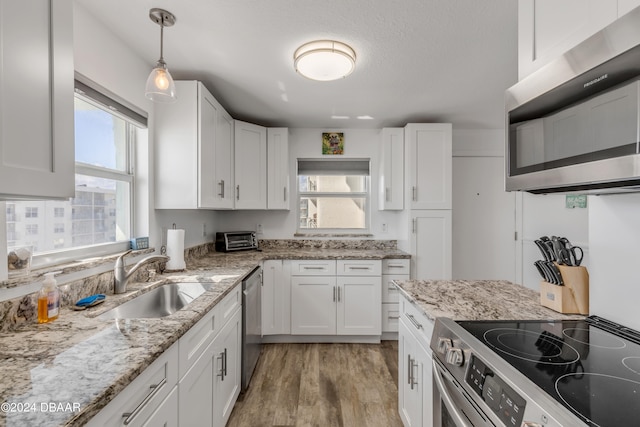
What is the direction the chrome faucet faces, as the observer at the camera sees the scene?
facing to the right of the viewer

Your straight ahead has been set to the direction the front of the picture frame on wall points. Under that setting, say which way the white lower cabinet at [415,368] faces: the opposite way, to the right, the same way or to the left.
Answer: to the right

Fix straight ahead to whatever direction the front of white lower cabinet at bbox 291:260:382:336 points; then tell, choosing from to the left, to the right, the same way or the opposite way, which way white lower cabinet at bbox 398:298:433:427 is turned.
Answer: to the right

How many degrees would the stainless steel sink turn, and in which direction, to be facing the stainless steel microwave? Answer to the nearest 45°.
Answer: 0° — it already faces it

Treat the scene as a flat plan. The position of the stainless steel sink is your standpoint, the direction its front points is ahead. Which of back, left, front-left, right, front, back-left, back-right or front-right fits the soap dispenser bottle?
right

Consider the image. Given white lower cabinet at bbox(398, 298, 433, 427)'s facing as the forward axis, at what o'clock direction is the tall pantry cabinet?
The tall pantry cabinet is roughly at 3 o'clock from the white lower cabinet.

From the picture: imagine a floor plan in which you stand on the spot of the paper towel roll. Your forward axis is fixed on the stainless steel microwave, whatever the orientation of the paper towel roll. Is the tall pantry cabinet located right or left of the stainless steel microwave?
left

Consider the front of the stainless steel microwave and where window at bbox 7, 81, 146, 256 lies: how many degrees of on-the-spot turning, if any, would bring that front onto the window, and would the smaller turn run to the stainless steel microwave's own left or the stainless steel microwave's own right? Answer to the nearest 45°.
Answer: approximately 45° to the stainless steel microwave's own right

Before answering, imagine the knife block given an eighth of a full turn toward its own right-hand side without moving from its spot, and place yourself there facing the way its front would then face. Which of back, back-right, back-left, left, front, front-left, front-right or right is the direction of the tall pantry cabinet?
front-right

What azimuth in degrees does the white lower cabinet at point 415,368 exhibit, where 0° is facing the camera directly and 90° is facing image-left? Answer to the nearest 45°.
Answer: approximately 90°

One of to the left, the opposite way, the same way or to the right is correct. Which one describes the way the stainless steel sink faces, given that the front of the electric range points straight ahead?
the opposite way

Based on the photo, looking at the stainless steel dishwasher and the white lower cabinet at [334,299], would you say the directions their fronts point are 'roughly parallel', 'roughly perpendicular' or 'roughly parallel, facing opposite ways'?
roughly perpendicular

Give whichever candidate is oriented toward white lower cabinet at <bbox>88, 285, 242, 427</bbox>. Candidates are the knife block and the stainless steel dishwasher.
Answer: the knife block

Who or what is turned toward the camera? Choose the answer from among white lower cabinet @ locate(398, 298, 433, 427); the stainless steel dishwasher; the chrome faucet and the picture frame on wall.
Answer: the picture frame on wall

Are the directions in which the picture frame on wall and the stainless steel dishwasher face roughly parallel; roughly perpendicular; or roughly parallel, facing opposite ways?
roughly perpendicular

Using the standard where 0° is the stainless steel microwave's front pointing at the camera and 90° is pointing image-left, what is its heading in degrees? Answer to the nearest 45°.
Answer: approximately 45°

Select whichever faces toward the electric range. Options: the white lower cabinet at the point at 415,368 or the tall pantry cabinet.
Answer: the tall pantry cabinet

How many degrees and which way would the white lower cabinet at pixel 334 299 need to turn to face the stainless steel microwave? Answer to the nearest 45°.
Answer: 0° — it already faces it

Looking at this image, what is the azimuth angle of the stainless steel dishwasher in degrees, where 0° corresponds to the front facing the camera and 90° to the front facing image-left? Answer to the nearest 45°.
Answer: approximately 270°
